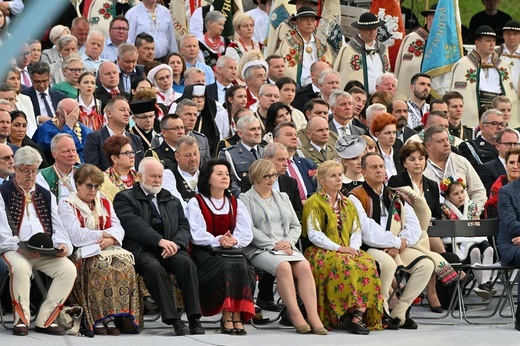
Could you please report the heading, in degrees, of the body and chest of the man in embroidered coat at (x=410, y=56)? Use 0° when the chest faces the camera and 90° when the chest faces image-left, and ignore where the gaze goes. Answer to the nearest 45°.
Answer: approximately 315°

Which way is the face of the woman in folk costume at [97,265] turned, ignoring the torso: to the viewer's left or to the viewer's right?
to the viewer's right

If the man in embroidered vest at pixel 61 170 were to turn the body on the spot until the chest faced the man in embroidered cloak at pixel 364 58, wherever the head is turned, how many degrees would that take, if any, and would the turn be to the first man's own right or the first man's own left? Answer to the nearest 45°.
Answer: approximately 90° to the first man's own left

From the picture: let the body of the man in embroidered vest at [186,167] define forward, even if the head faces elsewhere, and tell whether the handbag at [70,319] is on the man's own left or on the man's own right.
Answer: on the man's own right

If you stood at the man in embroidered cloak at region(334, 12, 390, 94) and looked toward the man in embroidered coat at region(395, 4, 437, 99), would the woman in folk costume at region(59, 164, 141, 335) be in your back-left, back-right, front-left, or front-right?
back-right

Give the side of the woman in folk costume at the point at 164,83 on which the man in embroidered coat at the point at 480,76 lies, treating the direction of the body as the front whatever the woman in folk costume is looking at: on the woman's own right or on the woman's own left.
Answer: on the woman's own left

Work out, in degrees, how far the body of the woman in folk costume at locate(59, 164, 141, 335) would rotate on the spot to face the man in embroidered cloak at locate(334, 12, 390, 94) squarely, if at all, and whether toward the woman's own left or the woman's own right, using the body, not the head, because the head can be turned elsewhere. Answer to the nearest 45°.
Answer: approximately 90° to the woman's own left

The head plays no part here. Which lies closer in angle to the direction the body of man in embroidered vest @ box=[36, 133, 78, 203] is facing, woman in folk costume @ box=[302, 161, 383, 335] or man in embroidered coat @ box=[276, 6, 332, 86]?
the woman in folk costume

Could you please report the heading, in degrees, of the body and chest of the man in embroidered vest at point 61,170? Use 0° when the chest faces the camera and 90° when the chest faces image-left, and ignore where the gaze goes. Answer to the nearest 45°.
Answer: approximately 315°

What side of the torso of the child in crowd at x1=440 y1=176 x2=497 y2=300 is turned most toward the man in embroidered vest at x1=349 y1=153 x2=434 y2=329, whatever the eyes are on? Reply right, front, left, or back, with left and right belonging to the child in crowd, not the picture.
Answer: right

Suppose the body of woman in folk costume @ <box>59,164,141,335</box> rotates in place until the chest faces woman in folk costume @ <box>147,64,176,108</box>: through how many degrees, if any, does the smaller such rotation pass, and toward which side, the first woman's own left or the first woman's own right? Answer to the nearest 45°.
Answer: approximately 135° to the first woman's own left

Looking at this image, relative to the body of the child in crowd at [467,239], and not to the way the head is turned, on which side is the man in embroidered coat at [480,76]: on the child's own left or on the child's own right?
on the child's own left

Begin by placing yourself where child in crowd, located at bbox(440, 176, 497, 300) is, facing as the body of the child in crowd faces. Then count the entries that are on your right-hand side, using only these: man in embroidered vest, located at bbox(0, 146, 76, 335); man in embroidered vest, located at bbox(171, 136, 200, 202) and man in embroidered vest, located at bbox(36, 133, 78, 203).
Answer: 3
